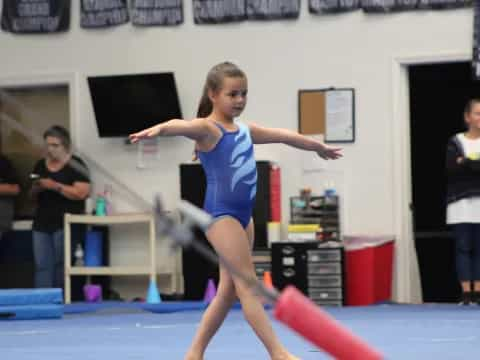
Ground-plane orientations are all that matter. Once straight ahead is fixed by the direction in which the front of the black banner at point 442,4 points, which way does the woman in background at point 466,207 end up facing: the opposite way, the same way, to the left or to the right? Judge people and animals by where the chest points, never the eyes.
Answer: the same way

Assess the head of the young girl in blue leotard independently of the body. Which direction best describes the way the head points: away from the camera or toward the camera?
toward the camera

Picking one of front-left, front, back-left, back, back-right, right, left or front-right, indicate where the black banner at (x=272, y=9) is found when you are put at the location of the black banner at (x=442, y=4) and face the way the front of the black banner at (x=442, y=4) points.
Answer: right

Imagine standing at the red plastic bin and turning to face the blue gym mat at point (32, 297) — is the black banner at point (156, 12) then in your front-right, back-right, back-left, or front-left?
front-right

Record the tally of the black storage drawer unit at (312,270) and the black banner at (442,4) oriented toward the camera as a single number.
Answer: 2

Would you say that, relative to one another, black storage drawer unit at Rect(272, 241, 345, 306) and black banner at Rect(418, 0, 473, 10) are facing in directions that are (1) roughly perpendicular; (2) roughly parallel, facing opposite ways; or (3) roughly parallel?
roughly parallel

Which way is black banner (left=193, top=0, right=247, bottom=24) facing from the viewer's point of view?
toward the camera

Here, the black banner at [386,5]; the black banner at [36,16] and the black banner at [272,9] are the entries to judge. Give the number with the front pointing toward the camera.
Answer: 3

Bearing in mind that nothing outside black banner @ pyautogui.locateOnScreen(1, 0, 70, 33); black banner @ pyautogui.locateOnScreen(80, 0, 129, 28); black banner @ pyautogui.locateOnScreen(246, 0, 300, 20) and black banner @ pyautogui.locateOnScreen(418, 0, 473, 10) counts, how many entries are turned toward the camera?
4

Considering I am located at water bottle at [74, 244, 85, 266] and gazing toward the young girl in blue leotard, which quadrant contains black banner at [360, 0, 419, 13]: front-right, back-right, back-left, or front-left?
front-left

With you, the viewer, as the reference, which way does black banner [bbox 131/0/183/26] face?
facing the viewer

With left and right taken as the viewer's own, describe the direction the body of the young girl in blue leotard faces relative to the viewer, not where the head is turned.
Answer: facing the viewer and to the right of the viewer

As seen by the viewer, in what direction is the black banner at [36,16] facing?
toward the camera
